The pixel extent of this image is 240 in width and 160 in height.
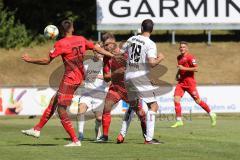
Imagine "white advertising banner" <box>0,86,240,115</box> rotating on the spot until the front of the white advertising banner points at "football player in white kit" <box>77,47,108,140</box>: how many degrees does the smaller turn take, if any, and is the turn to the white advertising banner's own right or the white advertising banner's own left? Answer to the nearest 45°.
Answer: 0° — it already faces them

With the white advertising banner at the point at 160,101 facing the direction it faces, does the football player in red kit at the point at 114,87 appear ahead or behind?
ahead

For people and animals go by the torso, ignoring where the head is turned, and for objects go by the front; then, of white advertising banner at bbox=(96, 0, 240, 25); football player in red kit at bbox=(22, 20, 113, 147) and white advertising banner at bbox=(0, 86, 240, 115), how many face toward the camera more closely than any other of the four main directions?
2

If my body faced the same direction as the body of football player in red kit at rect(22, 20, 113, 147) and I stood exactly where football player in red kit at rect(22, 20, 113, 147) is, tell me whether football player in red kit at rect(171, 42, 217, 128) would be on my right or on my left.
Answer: on my right

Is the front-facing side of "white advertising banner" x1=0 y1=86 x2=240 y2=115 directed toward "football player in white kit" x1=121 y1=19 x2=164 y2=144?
yes

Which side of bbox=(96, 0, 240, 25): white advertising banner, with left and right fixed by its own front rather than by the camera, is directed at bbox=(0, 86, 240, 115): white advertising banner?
front

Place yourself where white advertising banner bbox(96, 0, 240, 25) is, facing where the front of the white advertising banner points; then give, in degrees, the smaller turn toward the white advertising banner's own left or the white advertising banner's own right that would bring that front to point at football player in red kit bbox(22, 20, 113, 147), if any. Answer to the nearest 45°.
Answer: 0° — it already faces them

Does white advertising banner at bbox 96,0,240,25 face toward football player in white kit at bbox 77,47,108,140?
yes

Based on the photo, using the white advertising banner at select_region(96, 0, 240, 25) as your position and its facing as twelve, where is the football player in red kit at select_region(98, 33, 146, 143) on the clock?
The football player in red kit is roughly at 12 o'clock from the white advertising banner.

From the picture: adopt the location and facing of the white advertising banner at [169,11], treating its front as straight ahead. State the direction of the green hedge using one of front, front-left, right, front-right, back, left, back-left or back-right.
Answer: right

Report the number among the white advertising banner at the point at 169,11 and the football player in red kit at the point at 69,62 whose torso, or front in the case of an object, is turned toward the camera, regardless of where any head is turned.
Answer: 1
